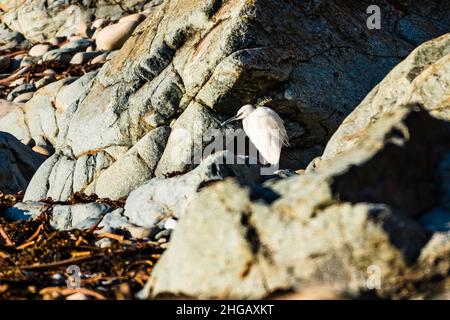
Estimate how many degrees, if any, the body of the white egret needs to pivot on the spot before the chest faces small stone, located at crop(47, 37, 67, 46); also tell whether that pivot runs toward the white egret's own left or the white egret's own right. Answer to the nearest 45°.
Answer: approximately 45° to the white egret's own right

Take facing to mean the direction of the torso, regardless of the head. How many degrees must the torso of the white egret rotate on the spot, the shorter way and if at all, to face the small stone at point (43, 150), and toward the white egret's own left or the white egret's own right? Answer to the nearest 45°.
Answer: approximately 45° to the white egret's own right

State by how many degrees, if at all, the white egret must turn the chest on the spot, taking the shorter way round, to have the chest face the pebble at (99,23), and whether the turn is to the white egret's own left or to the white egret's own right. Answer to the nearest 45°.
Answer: approximately 90° to the white egret's own right

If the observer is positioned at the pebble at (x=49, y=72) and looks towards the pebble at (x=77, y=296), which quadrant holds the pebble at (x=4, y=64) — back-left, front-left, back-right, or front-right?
back-right

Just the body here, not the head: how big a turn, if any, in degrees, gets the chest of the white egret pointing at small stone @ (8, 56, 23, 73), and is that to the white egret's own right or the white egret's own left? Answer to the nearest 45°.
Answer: approximately 45° to the white egret's own right

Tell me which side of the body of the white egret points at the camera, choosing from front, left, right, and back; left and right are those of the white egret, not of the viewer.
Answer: left

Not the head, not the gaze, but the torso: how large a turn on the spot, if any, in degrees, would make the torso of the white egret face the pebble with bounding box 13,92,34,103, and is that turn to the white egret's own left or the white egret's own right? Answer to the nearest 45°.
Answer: approximately 45° to the white egret's own right

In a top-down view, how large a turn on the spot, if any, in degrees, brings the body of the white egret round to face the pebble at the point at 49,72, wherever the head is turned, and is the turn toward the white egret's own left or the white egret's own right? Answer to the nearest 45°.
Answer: approximately 45° to the white egret's own right

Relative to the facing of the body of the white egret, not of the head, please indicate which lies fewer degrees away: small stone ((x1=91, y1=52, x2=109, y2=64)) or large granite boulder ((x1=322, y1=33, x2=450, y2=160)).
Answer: the small stone

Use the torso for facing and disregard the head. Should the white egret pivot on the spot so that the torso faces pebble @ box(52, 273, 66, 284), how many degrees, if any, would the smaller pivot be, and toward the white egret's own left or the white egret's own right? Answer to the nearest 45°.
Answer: approximately 90° to the white egret's own left

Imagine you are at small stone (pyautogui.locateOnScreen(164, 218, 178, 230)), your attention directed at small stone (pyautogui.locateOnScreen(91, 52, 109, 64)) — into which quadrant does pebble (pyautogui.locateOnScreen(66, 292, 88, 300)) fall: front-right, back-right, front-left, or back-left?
back-left
